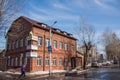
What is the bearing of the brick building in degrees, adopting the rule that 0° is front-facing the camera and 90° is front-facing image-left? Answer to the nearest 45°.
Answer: approximately 315°
